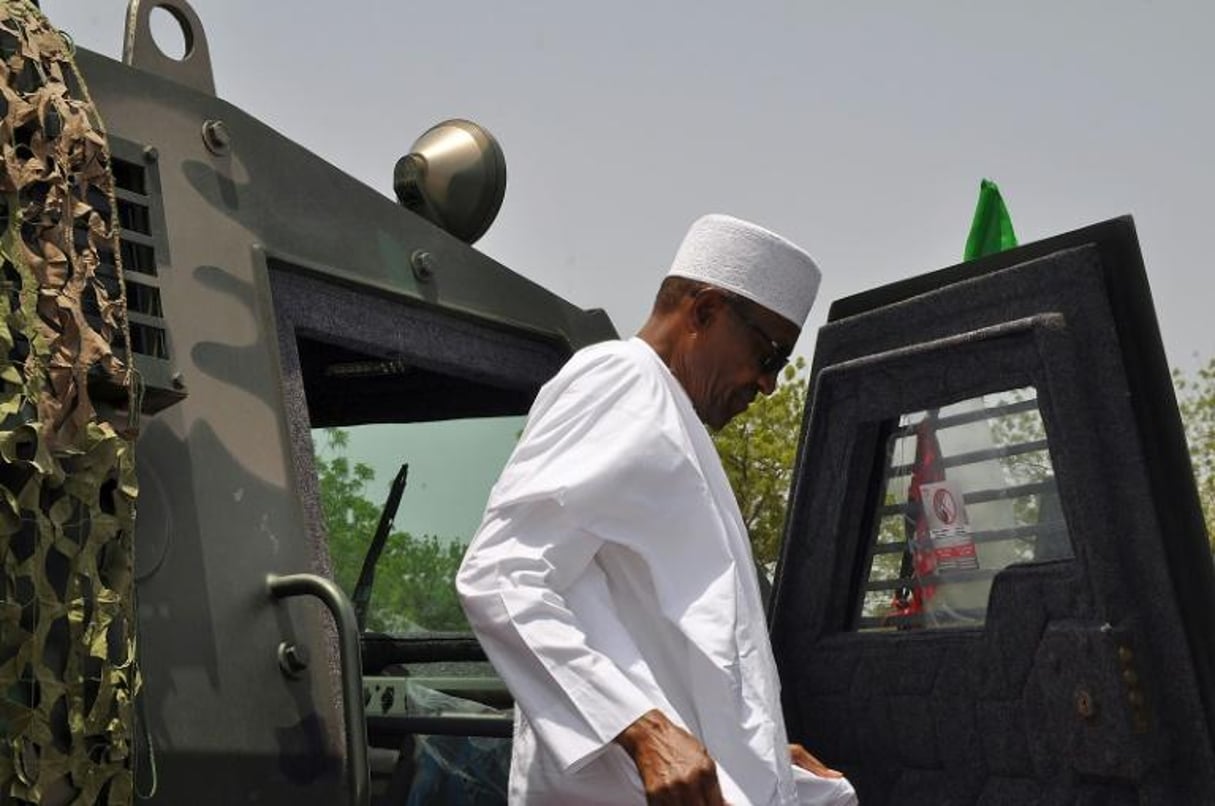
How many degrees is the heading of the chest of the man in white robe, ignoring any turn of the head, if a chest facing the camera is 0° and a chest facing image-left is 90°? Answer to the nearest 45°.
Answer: approximately 270°

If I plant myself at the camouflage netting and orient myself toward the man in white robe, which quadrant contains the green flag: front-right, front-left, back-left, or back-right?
front-left

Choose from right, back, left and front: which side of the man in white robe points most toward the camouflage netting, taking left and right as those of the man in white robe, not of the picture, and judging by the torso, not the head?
back

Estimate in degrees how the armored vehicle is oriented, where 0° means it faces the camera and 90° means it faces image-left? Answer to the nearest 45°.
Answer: approximately 225°

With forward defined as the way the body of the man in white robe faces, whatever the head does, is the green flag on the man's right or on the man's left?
on the man's left

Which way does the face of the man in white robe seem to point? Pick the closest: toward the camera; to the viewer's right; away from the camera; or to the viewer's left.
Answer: to the viewer's right

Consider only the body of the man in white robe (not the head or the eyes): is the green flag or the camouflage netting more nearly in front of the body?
the green flag
